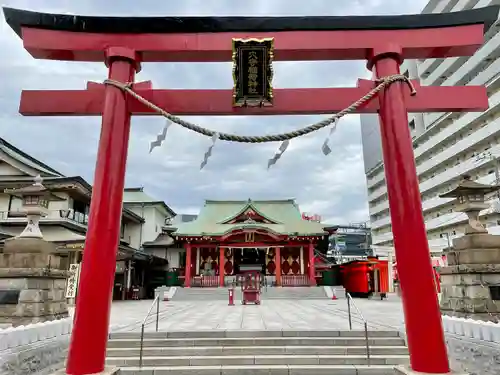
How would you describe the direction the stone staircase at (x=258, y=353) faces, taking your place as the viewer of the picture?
facing the viewer

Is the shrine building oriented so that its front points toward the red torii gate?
yes

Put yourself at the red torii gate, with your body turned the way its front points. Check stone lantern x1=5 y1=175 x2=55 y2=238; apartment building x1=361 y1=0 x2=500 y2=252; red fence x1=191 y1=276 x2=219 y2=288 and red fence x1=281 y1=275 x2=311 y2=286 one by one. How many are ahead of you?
0

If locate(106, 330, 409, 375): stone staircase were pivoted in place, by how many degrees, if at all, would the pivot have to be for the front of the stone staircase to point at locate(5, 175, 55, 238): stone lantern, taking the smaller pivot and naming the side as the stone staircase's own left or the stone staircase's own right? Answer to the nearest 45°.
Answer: approximately 90° to the stone staircase's own right

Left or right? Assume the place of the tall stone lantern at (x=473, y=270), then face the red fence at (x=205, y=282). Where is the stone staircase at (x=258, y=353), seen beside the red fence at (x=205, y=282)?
left

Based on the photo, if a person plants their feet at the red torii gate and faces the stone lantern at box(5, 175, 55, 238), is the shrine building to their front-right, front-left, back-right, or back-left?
front-right

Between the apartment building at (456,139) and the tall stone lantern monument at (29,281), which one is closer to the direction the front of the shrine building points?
the tall stone lantern monument

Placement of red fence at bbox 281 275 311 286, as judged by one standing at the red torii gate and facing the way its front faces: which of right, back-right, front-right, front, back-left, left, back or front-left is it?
back

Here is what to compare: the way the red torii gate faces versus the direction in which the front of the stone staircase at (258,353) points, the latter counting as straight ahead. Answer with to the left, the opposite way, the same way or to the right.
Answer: the same way

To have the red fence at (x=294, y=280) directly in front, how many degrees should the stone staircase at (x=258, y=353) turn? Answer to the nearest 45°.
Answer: approximately 180°

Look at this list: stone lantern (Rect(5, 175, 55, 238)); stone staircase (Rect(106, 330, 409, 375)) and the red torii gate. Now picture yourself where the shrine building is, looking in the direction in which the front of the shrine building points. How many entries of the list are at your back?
0

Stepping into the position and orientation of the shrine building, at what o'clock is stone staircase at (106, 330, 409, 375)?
The stone staircase is roughly at 12 o'clock from the shrine building.

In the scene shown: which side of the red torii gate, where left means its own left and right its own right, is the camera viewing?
front

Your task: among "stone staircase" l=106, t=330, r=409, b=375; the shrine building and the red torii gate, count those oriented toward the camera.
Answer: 3

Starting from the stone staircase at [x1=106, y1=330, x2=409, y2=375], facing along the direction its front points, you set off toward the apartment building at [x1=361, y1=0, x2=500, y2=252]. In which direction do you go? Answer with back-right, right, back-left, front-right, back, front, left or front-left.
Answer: back-left

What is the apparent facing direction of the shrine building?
toward the camera

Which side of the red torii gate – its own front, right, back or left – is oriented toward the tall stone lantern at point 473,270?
left
